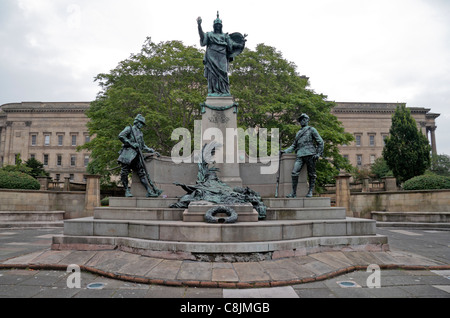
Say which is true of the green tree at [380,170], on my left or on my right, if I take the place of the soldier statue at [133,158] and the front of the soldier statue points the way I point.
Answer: on my left

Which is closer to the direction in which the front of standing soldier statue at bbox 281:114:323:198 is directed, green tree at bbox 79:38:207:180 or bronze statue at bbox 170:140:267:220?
the bronze statue

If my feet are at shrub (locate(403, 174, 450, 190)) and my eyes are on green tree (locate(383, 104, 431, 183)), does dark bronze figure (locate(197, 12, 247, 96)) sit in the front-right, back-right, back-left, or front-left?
back-left

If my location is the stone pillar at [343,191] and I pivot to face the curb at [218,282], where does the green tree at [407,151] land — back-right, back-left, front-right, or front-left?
back-left

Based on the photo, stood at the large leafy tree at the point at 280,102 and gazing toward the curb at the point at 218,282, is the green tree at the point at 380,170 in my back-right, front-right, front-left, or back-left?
back-left

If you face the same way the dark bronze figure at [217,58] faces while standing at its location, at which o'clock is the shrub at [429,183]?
The shrub is roughly at 8 o'clock from the dark bronze figure.
